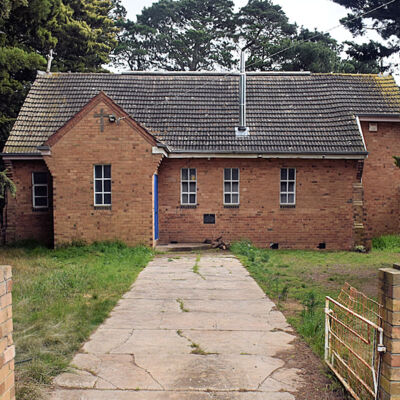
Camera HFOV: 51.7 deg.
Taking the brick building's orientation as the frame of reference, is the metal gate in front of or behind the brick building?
in front

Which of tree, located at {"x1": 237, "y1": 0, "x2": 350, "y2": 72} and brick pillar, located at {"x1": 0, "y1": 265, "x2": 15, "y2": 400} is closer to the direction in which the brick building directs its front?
the brick pillar

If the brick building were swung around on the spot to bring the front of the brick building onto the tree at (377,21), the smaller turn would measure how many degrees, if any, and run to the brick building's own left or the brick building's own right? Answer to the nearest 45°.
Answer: approximately 90° to the brick building's own left

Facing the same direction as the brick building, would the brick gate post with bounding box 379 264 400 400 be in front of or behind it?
in front

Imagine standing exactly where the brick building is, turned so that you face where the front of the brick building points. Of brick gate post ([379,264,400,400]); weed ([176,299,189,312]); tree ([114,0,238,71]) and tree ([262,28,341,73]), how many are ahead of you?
2

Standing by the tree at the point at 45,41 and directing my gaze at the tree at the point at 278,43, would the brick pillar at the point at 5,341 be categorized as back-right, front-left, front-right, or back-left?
back-right

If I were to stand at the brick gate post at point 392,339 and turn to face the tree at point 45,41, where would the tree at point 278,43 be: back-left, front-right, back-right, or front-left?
front-right

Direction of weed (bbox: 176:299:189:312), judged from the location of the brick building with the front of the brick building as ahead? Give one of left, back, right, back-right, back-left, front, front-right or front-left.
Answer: front

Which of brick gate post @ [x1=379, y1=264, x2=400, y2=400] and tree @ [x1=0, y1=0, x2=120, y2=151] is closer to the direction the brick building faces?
the brick gate post

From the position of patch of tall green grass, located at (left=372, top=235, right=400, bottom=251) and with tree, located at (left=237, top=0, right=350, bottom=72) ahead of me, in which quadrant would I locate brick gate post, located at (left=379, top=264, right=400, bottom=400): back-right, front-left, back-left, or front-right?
back-left

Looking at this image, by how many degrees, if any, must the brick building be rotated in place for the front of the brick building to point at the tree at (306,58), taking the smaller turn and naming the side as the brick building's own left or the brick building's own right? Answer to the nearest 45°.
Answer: approximately 135° to the brick building's own left

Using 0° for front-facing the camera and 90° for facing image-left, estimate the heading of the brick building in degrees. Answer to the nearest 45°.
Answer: approximately 0°

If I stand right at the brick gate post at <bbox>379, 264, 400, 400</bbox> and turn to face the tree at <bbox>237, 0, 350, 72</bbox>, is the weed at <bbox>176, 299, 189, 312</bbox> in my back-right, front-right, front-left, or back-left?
front-left

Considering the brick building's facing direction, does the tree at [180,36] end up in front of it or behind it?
behind

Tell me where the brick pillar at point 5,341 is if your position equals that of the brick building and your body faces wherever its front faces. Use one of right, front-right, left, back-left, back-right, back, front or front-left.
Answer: front

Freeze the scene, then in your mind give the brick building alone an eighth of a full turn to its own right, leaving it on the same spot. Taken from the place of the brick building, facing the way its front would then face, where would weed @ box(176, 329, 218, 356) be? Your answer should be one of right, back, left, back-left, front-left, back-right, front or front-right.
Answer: front-left

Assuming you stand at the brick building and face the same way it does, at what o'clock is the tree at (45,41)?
The tree is roughly at 4 o'clock from the brick building.
